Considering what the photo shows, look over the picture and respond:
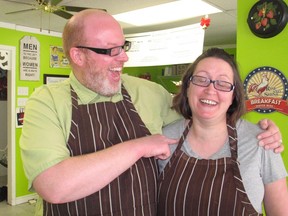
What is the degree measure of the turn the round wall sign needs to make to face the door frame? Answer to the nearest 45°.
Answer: approximately 90° to its right

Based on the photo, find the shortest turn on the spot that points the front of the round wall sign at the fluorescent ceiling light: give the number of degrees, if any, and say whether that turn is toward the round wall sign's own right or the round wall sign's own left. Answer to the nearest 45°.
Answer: approximately 135° to the round wall sign's own right

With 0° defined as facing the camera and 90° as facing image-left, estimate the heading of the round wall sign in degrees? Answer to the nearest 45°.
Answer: approximately 0°

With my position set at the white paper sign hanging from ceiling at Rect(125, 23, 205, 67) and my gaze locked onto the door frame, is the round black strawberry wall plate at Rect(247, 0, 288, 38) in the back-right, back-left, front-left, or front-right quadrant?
back-left

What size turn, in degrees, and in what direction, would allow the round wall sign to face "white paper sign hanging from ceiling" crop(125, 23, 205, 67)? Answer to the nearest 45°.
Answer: approximately 135° to its right
